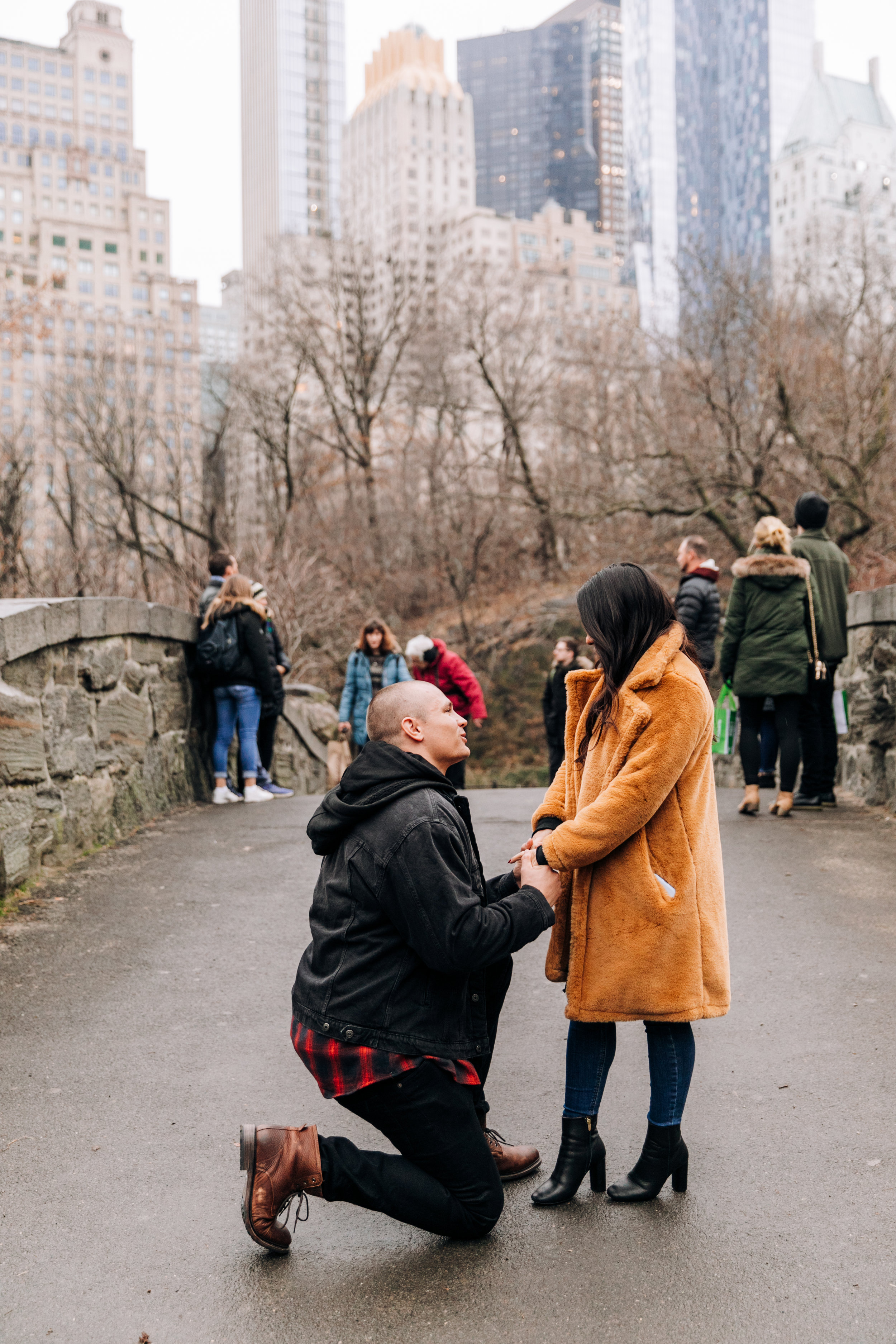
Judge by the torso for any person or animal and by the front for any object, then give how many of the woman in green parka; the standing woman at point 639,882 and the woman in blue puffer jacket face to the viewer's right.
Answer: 0

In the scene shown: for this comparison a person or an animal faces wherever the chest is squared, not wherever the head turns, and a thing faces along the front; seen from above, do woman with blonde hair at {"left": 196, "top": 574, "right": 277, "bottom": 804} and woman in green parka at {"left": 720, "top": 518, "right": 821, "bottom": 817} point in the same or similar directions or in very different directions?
same or similar directions

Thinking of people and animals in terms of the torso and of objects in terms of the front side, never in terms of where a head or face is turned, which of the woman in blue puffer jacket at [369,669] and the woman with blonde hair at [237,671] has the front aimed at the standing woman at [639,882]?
the woman in blue puffer jacket

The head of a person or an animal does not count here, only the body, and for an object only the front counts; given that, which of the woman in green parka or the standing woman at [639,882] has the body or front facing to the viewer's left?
the standing woman

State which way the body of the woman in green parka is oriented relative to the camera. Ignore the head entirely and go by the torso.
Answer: away from the camera

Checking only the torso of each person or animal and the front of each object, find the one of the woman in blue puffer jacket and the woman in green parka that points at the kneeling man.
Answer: the woman in blue puffer jacket

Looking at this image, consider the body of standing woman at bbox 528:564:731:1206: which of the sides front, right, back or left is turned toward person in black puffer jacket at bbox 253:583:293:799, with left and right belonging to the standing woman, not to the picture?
right

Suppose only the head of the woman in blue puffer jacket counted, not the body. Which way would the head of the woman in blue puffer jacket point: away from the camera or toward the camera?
toward the camera

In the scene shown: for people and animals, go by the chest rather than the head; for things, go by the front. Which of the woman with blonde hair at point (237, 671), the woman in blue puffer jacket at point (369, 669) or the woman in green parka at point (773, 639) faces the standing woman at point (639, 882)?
the woman in blue puffer jacket

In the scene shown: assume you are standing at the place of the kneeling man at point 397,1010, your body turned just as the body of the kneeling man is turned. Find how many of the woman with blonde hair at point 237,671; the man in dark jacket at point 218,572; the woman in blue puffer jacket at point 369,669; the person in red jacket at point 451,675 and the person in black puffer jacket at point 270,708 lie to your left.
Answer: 5

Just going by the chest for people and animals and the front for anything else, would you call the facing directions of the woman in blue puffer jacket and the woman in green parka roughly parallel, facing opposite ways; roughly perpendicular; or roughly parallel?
roughly parallel, facing opposite ways

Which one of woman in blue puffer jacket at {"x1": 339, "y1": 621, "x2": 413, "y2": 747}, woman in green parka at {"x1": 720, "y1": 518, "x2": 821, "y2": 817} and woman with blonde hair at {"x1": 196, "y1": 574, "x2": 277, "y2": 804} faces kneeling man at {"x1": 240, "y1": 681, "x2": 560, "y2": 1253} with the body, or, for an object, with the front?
the woman in blue puffer jacket

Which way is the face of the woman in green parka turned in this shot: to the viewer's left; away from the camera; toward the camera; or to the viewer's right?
away from the camera

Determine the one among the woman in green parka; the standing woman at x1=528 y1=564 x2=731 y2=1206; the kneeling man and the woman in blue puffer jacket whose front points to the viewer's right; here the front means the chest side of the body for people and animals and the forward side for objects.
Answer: the kneeling man

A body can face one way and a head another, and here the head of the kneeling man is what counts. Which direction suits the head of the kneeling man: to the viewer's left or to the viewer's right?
to the viewer's right

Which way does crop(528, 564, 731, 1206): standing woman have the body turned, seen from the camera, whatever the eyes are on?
to the viewer's left

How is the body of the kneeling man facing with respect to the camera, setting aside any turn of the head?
to the viewer's right

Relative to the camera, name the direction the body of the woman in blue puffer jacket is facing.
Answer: toward the camera
